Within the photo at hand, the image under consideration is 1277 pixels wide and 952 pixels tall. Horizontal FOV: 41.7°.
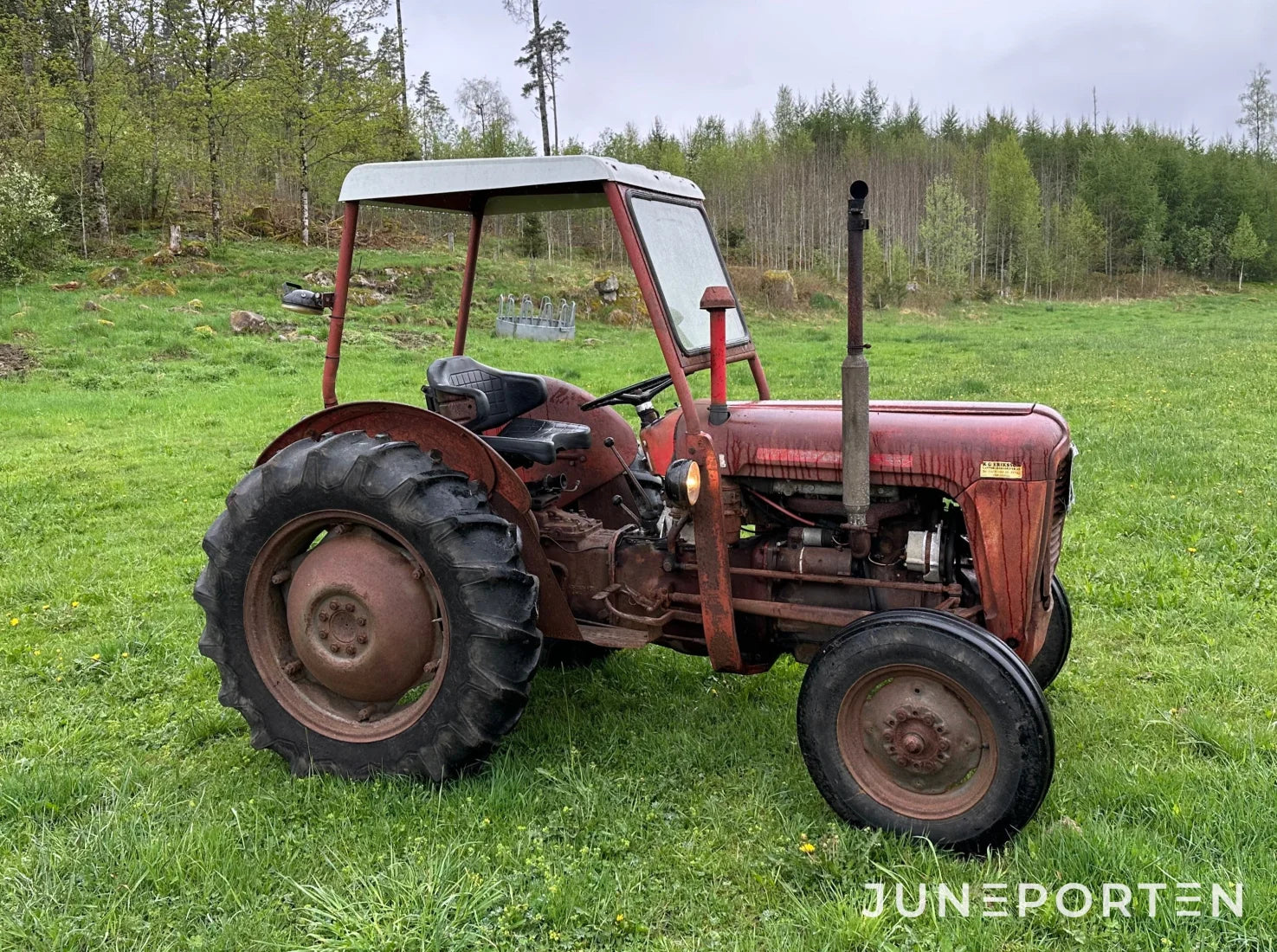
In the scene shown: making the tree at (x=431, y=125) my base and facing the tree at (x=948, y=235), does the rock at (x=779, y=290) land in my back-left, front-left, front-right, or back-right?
front-right

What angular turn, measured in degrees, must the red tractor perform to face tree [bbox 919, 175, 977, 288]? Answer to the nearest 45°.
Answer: approximately 135° to its left

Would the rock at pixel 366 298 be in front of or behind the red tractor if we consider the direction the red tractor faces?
behind

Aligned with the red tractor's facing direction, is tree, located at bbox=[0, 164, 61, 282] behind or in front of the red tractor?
behind

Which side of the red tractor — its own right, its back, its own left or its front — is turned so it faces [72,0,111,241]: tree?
back

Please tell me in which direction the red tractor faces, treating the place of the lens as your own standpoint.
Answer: facing the viewer and to the right of the viewer

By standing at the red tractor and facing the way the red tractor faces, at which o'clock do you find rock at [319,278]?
The rock is roughly at 7 o'clock from the red tractor.

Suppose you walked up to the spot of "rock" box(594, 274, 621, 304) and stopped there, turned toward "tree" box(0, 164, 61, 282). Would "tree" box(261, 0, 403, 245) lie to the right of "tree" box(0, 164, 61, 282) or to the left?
right

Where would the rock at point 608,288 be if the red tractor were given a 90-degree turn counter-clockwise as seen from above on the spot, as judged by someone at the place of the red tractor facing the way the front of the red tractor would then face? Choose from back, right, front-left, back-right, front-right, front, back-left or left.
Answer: front-left

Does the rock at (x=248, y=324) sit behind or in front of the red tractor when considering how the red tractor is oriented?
behind
